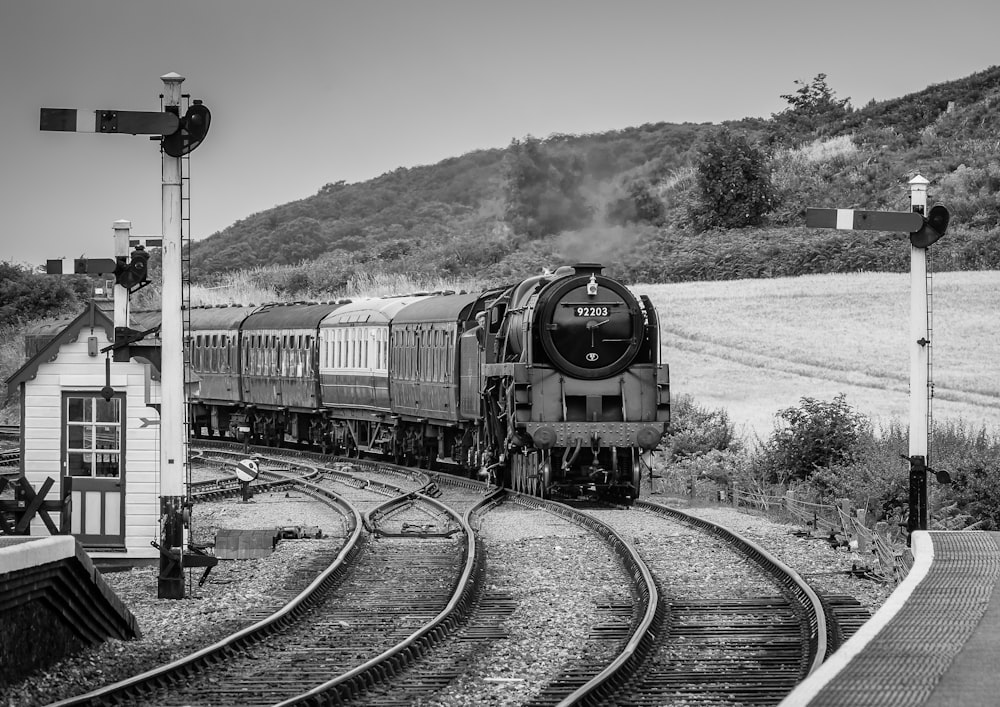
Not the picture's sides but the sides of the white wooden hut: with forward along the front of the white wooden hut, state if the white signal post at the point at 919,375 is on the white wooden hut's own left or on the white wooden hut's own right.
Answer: on the white wooden hut's own left

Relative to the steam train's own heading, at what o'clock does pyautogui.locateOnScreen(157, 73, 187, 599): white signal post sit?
The white signal post is roughly at 2 o'clock from the steam train.

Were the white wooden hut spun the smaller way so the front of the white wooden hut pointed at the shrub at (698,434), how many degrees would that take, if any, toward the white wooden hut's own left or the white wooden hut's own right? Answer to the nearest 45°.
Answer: approximately 135° to the white wooden hut's own left

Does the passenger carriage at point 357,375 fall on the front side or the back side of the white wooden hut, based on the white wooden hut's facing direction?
on the back side

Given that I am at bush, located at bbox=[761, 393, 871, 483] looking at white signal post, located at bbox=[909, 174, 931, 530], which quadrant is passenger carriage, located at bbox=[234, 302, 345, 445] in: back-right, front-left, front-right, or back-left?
back-right

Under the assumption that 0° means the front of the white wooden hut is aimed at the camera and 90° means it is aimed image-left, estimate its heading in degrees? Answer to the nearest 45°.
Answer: approximately 0°

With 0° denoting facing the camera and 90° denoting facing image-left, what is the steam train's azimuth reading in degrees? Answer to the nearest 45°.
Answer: approximately 315°

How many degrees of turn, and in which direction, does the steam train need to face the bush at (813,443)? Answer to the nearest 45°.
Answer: approximately 45° to its left

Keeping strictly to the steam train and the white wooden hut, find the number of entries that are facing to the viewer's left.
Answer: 0

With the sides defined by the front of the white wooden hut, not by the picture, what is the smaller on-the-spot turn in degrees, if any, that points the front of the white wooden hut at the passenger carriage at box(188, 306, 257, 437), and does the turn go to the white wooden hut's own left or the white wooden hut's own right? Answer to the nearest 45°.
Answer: approximately 180°
